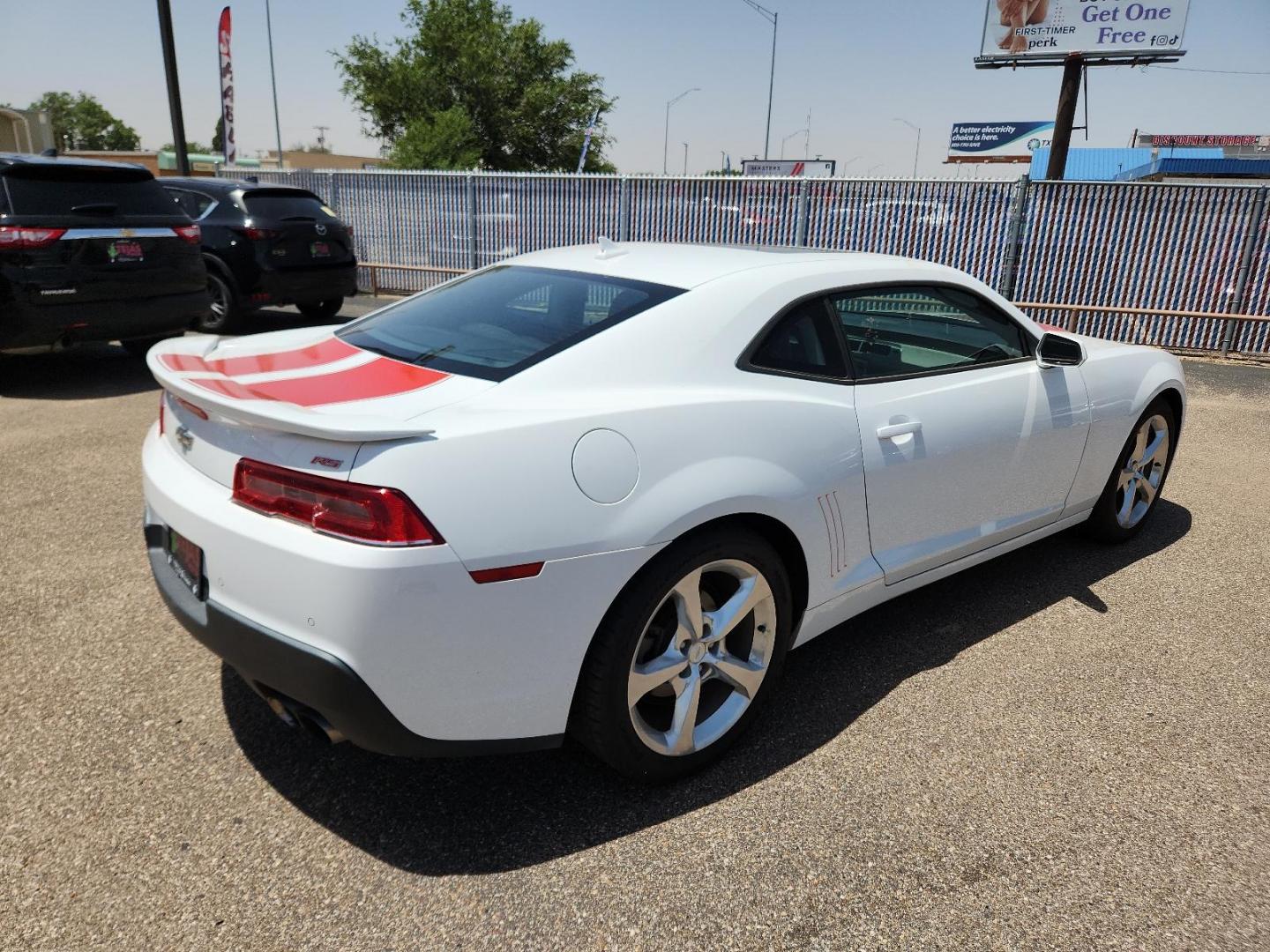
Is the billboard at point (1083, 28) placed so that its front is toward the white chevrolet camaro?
yes

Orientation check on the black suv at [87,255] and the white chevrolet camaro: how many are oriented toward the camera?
0

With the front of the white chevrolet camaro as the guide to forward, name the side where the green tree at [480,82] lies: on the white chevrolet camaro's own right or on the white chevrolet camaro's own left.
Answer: on the white chevrolet camaro's own left

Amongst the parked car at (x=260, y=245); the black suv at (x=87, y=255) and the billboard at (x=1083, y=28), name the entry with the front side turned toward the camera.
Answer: the billboard

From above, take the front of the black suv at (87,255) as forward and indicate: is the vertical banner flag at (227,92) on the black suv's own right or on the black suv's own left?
on the black suv's own right

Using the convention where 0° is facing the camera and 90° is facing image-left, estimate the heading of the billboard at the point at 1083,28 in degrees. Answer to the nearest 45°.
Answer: approximately 0°

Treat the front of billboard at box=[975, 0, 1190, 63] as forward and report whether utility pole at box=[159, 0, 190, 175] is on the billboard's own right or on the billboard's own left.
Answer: on the billboard's own right

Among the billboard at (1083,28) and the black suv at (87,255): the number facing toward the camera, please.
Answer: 1

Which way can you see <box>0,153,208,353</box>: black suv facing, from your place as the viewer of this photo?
facing away from the viewer and to the left of the viewer

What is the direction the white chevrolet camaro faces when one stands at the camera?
facing away from the viewer and to the right of the viewer

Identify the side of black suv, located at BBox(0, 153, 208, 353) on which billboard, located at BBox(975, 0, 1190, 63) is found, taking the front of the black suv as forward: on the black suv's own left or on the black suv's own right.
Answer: on the black suv's own right

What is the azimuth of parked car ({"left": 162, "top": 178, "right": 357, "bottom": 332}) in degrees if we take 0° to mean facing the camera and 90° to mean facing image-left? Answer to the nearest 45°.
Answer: approximately 135°
